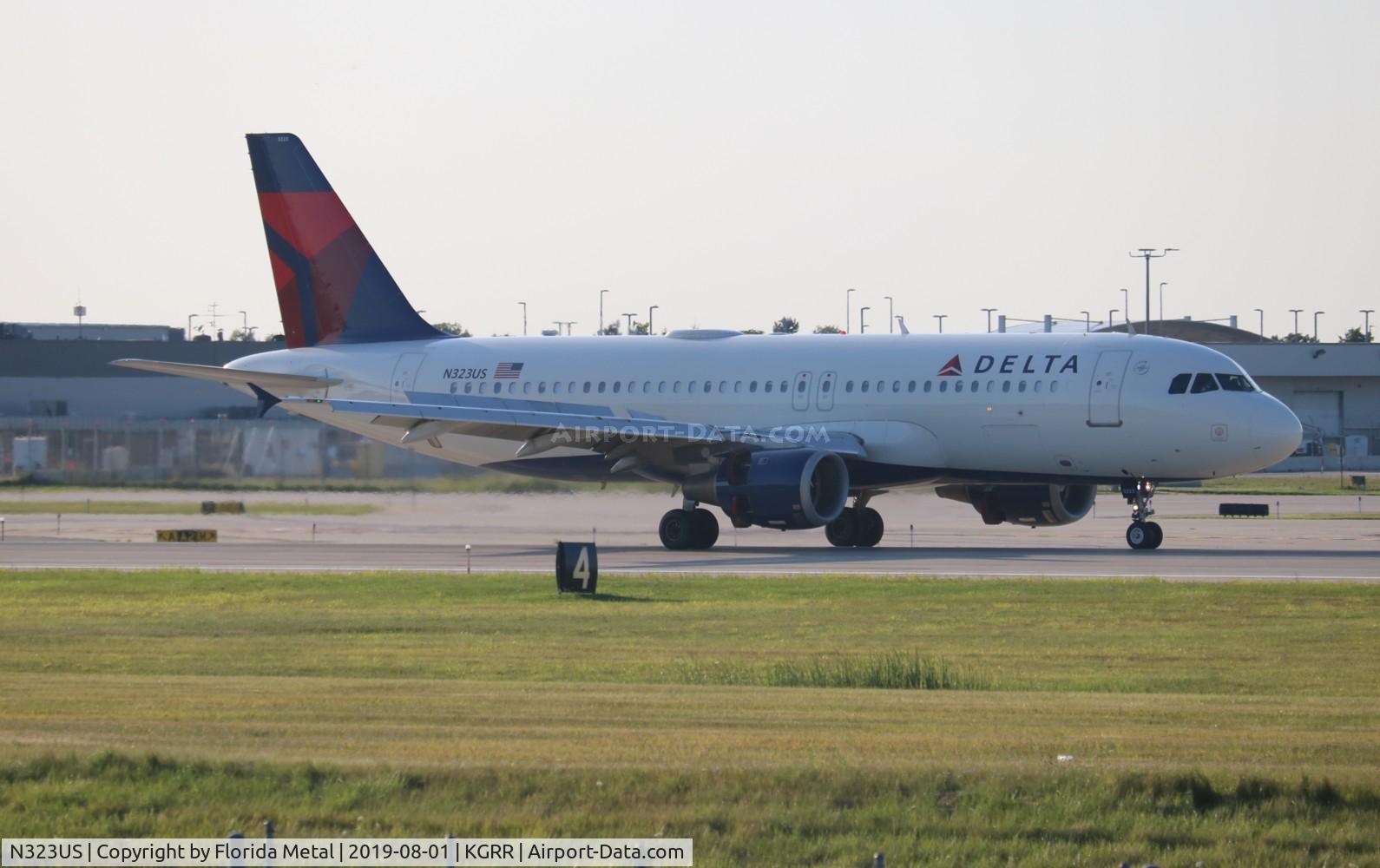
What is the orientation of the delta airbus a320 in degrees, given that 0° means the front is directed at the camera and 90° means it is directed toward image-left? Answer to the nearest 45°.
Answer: approximately 315°

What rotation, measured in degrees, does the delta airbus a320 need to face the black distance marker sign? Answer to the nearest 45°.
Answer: approximately 45° to its right
